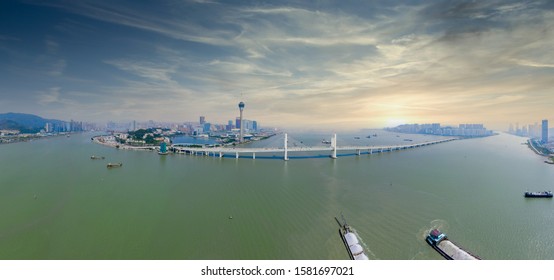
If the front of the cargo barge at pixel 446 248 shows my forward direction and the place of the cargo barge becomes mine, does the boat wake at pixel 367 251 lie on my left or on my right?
on my right

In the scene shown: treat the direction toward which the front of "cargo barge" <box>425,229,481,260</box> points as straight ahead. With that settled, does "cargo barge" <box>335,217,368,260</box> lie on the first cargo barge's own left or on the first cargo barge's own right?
on the first cargo barge's own right

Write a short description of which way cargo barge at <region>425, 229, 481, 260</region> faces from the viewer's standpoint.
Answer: facing the viewer and to the right of the viewer
